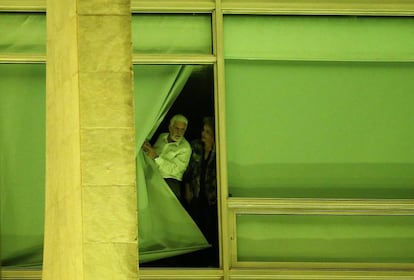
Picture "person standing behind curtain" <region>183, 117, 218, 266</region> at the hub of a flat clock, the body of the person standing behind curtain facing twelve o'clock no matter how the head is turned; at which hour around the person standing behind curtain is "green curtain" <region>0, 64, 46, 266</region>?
The green curtain is roughly at 3 o'clock from the person standing behind curtain.

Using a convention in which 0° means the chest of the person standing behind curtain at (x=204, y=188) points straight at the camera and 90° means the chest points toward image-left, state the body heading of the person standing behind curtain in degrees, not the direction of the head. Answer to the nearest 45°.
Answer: approximately 0°

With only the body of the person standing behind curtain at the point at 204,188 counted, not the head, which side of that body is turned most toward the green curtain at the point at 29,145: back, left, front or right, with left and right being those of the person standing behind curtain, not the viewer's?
right
